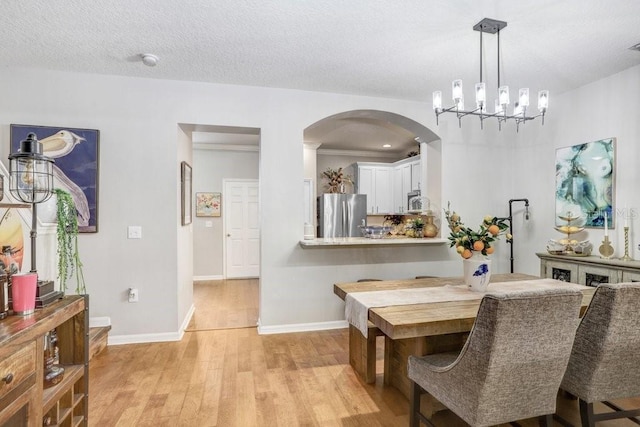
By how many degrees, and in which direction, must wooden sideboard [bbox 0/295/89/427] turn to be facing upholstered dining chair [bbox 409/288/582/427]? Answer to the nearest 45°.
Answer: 0° — it already faces it

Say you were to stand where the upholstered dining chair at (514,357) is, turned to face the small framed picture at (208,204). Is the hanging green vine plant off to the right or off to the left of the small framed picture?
left

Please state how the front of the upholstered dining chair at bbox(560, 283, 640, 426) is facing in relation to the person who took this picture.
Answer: facing away from the viewer and to the left of the viewer

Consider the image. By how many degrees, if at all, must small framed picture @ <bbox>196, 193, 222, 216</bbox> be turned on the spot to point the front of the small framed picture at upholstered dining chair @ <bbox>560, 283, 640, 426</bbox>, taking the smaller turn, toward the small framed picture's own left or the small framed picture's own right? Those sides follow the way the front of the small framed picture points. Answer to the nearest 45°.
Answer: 0° — it already faces it

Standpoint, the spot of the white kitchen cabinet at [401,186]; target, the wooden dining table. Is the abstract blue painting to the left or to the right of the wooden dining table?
left

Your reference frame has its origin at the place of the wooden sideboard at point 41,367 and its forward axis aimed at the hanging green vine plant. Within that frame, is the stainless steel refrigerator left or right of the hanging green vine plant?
right

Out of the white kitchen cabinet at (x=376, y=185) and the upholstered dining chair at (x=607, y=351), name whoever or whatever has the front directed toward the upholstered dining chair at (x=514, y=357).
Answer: the white kitchen cabinet

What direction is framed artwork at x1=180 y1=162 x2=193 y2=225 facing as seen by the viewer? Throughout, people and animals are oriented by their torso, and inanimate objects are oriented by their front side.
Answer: to the viewer's right

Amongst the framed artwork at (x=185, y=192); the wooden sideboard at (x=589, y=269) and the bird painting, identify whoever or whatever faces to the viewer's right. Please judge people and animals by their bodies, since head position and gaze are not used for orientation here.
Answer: the framed artwork

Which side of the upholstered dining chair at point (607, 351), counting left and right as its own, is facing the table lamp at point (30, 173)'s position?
left

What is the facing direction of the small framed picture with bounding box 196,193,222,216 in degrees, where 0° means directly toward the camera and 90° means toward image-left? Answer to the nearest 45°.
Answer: approximately 0°

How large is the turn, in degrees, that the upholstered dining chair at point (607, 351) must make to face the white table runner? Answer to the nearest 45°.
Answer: approximately 45° to its left

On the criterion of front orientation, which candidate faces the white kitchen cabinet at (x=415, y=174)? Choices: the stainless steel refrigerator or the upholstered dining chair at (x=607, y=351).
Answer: the upholstered dining chair

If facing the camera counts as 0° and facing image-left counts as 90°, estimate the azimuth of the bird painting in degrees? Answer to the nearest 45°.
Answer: approximately 0°

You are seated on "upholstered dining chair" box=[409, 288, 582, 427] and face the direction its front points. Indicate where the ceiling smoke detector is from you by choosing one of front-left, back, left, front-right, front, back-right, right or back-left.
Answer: front-left
